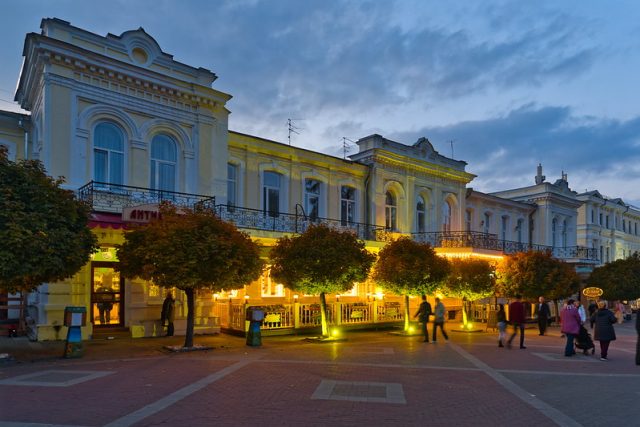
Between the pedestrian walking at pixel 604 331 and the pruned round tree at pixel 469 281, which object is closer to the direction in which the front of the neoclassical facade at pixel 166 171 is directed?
the pedestrian walking

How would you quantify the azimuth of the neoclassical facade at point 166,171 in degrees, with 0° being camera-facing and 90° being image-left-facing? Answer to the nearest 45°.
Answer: approximately 315°
